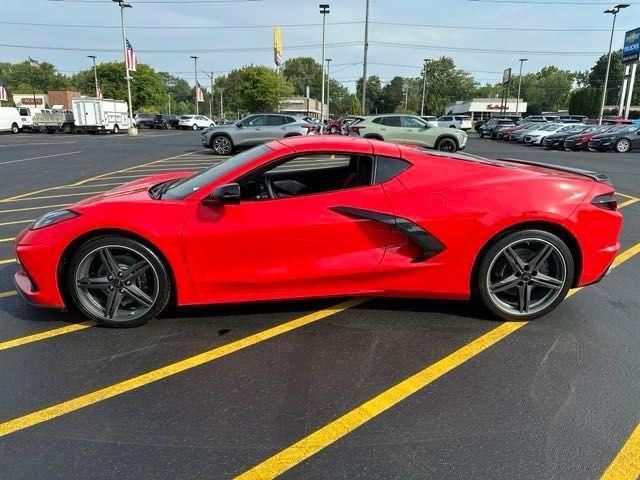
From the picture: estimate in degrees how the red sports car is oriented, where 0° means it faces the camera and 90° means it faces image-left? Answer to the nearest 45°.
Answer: approximately 90°

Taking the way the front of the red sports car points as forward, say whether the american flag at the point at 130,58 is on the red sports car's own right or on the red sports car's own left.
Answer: on the red sports car's own right

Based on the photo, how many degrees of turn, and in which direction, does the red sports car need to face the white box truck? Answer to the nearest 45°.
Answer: approximately 45° to its right

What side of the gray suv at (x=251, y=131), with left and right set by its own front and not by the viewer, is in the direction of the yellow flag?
right

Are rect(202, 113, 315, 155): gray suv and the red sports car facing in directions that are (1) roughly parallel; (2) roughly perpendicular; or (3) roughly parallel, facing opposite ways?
roughly parallel

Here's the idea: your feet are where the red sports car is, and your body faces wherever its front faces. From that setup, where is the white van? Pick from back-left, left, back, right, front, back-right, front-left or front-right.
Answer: front-right

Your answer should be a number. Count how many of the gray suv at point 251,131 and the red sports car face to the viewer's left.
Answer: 2

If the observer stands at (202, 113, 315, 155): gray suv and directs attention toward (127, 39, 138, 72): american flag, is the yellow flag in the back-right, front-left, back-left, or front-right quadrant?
front-right

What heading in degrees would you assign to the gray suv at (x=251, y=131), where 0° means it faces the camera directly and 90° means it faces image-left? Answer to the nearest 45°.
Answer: approximately 90°

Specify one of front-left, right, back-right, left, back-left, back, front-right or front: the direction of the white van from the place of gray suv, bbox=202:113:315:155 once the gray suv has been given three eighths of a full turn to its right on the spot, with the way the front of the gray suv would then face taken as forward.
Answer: left
